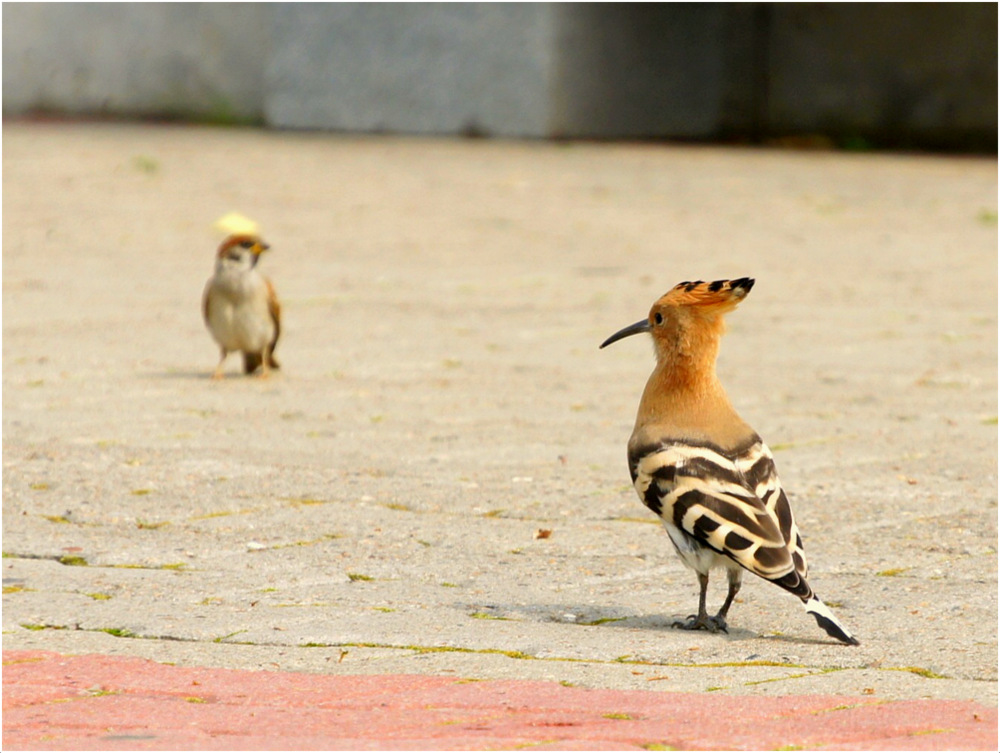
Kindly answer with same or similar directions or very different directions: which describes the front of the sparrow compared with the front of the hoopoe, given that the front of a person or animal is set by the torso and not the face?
very different directions

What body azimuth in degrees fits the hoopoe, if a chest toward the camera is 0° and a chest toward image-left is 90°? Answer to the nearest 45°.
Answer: approximately 135°

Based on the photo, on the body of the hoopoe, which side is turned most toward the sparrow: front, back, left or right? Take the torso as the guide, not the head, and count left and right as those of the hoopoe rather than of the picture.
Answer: front

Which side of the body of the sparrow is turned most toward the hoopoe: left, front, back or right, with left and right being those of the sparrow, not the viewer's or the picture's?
front

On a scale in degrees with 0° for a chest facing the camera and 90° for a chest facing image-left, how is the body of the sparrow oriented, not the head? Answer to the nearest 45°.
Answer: approximately 0°

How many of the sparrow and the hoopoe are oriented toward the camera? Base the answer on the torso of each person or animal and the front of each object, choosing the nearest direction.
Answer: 1
